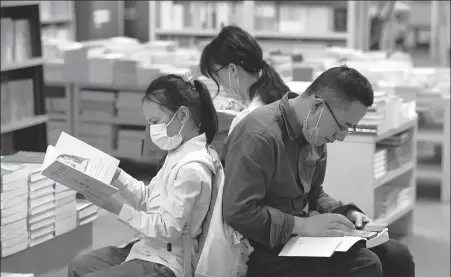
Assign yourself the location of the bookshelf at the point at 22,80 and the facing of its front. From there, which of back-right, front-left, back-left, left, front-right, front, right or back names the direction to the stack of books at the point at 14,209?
front-right

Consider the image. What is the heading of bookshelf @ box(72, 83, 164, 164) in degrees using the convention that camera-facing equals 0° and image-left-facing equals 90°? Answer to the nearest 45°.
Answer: approximately 0°

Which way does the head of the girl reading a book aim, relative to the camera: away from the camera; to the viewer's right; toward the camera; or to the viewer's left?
to the viewer's left

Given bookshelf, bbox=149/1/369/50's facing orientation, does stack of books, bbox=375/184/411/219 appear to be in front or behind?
in front

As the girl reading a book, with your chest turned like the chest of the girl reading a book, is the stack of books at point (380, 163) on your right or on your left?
on your right

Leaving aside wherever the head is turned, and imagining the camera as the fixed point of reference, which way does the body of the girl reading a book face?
to the viewer's left

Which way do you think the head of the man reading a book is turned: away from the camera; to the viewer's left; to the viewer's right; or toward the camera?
to the viewer's right

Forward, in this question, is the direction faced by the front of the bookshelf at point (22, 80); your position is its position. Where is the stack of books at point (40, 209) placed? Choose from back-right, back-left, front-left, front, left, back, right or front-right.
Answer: front-right

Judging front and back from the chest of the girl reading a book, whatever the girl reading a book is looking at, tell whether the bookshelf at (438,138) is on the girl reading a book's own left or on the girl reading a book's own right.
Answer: on the girl reading a book's own right

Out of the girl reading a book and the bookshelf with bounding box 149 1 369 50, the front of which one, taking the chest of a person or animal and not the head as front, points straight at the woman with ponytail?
the bookshelf

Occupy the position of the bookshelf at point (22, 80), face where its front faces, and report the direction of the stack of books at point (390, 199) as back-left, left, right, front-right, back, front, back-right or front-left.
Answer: front
